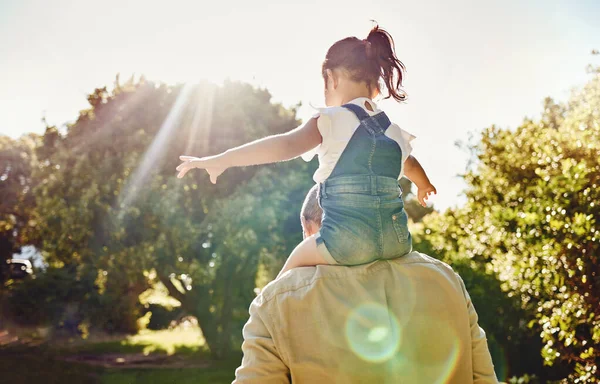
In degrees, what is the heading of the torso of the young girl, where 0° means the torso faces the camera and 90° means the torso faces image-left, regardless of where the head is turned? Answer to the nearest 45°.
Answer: approximately 135°

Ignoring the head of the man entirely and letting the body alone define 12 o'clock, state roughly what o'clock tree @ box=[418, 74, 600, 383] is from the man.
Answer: The tree is roughly at 1 o'clock from the man.

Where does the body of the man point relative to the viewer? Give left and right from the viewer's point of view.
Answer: facing away from the viewer

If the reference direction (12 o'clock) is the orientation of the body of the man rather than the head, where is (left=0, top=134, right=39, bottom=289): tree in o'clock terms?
The tree is roughly at 11 o'clock from the man.
